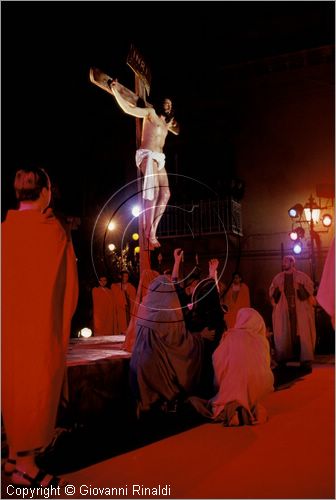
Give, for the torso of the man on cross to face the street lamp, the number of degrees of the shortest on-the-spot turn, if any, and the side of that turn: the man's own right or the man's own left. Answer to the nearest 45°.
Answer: approximately 90° to the man's own left

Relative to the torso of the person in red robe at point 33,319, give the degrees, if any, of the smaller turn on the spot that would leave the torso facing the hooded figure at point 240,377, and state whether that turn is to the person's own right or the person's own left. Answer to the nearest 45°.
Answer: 0° — they already face them

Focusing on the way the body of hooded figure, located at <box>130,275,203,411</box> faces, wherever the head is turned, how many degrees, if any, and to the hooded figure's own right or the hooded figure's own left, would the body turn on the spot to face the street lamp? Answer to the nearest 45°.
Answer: approximately 45° to the hooded figure's own right

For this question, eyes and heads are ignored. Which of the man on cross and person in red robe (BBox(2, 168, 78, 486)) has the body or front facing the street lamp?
the person in red robe

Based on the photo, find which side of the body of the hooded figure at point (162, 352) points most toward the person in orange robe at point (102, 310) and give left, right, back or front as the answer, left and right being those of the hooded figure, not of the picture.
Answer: front

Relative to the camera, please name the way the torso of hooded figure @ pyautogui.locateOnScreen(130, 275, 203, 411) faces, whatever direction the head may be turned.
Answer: away from the camera

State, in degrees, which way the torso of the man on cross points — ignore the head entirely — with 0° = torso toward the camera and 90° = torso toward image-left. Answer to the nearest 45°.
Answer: approximately 315°

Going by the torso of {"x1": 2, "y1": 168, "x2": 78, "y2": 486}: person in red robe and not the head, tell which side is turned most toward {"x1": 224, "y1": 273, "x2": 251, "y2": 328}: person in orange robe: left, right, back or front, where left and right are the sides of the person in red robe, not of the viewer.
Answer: front

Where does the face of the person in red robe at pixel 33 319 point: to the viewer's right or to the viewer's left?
to the viewer's right

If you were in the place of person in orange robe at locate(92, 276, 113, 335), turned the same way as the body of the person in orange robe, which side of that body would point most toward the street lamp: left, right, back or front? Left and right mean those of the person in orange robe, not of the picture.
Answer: left

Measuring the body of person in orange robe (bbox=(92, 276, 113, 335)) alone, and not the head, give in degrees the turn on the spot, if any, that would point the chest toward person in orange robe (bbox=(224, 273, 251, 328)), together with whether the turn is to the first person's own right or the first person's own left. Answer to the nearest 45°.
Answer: approximately 135° to the first person's own left

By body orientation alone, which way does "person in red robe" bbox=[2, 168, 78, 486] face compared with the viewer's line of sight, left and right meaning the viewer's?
facing away from the viewer and to the right of the viewer
